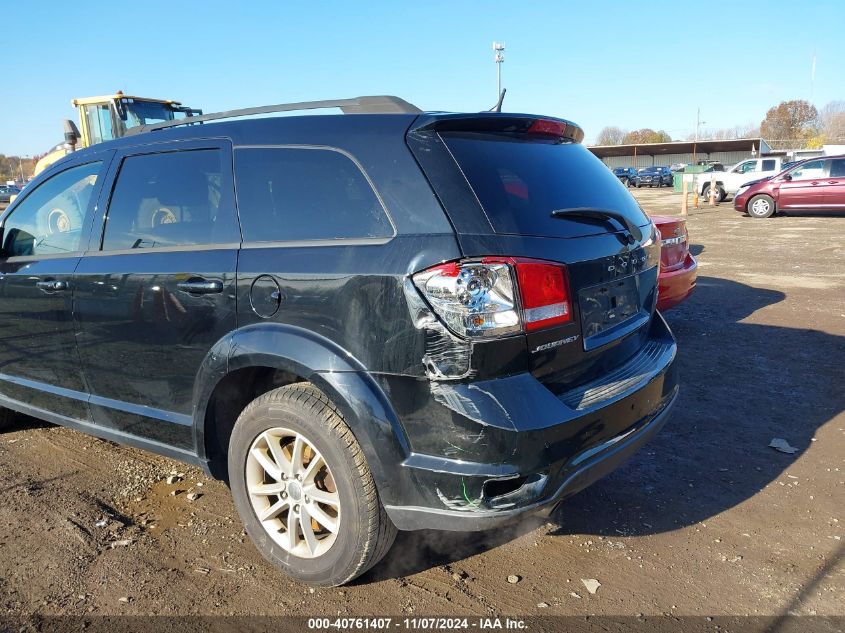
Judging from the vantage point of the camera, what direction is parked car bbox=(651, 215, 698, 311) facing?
facing away from the viewer and to the left of the viewer

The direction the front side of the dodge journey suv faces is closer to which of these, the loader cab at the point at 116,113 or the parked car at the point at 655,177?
the loader cab

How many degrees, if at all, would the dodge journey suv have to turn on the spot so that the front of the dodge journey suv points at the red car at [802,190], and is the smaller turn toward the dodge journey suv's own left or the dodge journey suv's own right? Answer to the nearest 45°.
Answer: approximately 90° to the dodge journey suv's own right

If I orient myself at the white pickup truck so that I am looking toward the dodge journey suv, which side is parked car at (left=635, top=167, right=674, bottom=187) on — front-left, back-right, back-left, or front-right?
back-right

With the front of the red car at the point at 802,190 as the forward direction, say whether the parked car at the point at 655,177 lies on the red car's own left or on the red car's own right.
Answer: on the red car's own right

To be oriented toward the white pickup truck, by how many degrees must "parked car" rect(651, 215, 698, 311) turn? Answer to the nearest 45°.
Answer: approximately 45° to its right

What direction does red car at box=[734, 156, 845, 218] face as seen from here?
to the viewer's left

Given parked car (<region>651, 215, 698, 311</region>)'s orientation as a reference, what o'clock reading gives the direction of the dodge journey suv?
The dodge journey suv is roughly at 8 o'clock from the parked car.

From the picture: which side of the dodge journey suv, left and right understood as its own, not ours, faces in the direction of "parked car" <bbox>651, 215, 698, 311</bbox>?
right
